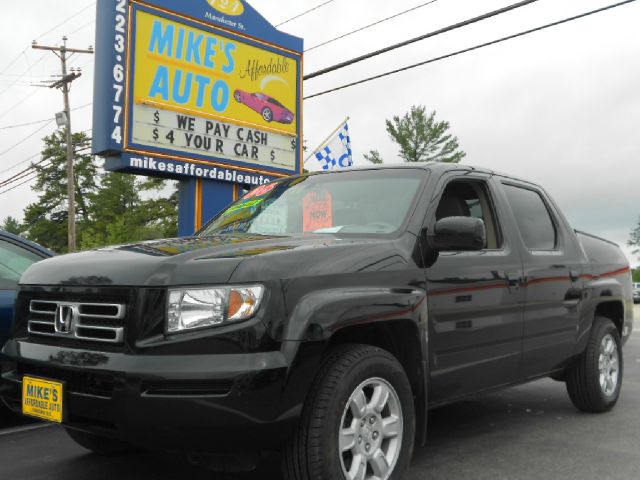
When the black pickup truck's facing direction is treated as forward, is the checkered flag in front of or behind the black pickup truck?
behind

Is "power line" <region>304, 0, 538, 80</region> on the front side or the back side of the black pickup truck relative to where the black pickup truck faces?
on the back side

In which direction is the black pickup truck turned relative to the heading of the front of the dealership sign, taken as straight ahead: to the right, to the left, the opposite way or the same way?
to the right

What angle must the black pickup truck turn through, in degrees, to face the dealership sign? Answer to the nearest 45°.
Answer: approximately 135° to its right

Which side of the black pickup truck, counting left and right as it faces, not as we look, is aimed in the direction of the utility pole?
right

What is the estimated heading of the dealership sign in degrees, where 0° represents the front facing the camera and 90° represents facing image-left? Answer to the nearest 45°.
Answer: approximately 315°

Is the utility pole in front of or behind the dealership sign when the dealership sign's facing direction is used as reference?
behind

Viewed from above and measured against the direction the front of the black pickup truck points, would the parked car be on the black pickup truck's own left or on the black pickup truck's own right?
on the black pickup truck's own right

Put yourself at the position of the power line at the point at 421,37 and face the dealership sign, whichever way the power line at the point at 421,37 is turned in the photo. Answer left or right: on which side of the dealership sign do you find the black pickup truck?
left

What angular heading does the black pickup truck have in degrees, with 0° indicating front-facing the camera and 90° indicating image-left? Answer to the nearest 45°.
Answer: approximately 45°
